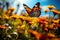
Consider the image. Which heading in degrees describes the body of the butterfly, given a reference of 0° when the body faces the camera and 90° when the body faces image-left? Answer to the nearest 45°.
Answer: approximately 45°
